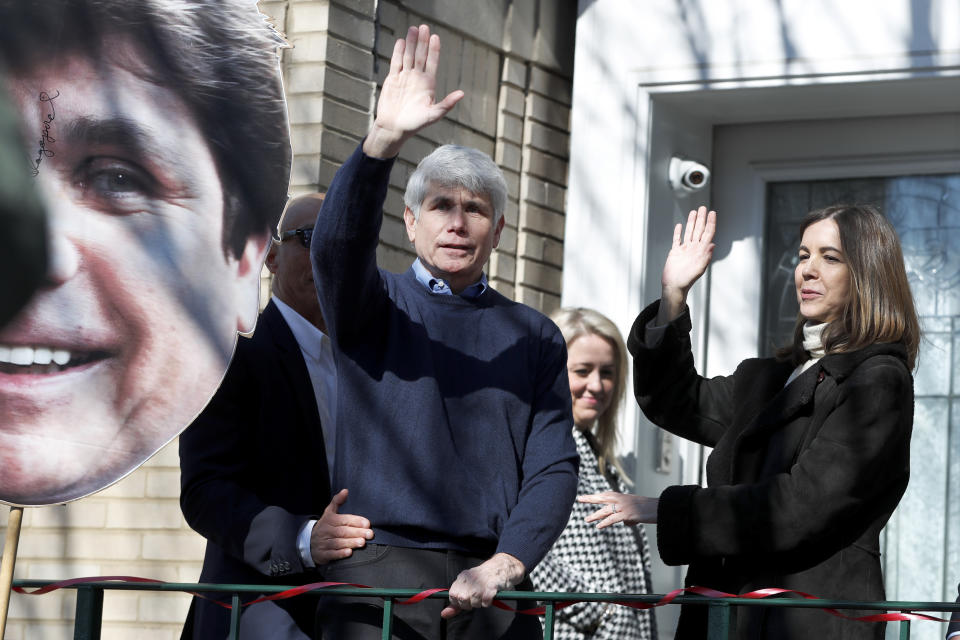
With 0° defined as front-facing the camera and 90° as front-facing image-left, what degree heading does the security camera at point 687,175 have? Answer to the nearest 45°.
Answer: approximately 315°

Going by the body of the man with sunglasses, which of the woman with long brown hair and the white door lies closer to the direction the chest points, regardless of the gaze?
the woman with long brown hair

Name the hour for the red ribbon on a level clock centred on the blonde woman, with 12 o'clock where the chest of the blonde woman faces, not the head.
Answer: The red ribbon is roughly at 12 o'clock from the blonde woman.

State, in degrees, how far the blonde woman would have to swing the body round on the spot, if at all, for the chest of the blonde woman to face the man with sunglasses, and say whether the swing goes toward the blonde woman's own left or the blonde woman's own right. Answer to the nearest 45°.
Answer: approximately 45° to the blonde woman's own right

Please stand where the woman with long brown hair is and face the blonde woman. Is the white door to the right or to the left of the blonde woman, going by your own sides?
right

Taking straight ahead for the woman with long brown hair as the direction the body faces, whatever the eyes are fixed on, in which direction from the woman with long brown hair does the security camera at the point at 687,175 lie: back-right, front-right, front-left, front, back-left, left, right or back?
back-right

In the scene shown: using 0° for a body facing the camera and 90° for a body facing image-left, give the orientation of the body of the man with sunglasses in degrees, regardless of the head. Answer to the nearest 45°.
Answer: approximately 315°

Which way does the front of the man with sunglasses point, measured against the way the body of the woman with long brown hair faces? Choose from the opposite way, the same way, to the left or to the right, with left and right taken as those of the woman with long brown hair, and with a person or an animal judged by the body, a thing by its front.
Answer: to the left
